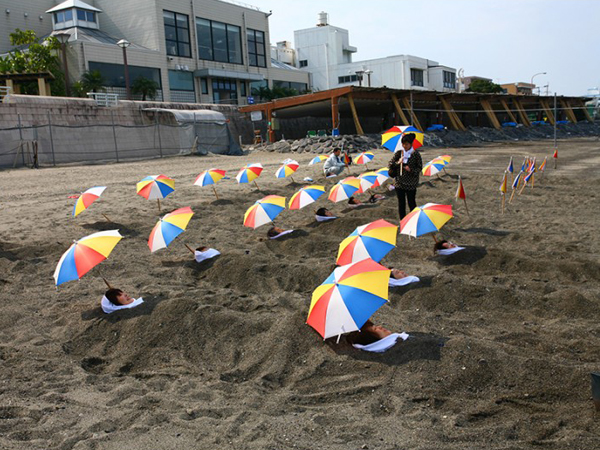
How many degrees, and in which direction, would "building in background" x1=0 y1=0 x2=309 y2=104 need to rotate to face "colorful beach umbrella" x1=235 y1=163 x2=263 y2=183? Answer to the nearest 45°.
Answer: approximately 45° to its right

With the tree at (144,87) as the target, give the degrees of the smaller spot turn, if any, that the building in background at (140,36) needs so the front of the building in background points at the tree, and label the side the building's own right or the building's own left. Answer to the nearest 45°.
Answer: approximately 45° to the building's own right

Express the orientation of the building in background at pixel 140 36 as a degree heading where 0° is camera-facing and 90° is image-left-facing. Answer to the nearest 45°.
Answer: approximately 315°

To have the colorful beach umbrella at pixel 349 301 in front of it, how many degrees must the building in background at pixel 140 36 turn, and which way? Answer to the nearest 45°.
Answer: approximately 45° to its right

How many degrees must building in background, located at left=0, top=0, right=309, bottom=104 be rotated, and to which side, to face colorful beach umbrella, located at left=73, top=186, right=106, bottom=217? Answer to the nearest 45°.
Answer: approximately 45° to its right

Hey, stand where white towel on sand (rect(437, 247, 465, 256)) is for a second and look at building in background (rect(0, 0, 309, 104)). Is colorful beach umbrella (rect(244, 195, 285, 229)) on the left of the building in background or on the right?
left

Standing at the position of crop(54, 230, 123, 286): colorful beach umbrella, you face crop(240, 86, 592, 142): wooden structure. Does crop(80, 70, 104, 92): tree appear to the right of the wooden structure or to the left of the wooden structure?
left
